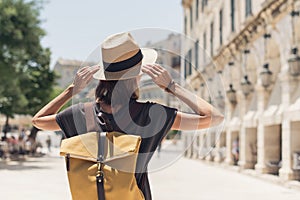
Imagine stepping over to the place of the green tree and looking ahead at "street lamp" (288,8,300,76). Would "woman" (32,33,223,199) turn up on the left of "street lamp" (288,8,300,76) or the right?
right

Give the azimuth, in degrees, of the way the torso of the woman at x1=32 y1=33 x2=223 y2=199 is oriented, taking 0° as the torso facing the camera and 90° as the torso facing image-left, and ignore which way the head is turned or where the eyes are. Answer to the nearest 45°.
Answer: approximately 180°

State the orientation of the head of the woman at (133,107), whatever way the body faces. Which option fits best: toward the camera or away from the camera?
away from the camera

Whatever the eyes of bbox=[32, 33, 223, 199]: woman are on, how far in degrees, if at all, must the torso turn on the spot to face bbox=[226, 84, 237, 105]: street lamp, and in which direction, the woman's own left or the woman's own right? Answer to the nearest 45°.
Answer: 0° — they already face it
